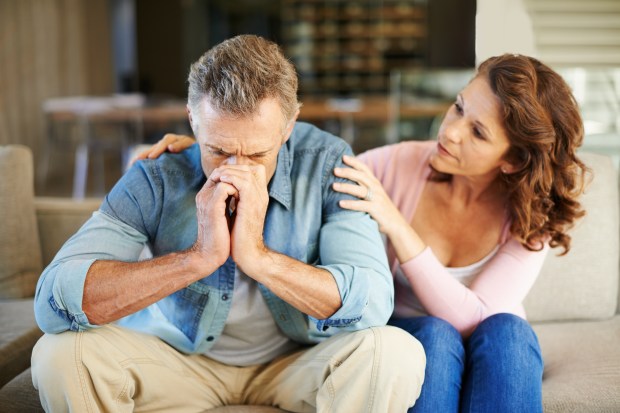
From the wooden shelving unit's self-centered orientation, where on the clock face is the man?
The man is roughly at 12 o'clock from the wooden shelving unit.

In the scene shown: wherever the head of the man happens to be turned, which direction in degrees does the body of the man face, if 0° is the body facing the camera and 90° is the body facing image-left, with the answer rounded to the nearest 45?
approximately 0°

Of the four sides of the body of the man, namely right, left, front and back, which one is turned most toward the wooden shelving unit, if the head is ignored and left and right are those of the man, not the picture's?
back

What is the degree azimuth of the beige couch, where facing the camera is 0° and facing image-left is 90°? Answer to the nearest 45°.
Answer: approximately 0°

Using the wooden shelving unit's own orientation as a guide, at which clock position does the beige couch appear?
The beige couch is roughly at 12 o'clock from the wooden shelving unit.

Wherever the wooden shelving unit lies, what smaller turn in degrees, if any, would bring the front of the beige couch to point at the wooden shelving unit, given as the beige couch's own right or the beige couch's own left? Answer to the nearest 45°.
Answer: approximately 180°

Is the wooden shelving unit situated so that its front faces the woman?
yes
